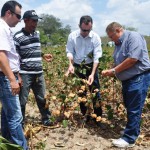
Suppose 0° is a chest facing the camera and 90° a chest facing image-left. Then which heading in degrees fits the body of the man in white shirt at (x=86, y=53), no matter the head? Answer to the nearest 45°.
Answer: approximately 0°

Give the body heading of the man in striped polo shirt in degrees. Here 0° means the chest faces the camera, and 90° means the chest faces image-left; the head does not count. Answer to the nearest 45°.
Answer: approximately 315°

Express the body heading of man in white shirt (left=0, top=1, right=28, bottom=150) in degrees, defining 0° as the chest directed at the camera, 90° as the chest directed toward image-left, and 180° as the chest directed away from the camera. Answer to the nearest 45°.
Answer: approximately 270°

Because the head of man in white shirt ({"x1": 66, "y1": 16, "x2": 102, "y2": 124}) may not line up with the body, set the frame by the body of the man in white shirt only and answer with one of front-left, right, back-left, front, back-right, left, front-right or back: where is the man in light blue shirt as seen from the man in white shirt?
front-left

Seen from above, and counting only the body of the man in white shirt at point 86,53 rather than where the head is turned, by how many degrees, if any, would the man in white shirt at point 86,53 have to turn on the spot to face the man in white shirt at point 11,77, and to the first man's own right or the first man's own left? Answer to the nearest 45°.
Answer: approximately 45° to the first man's own right

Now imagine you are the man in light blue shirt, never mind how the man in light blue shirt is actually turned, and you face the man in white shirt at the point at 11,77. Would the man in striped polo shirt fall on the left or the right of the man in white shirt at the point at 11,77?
right

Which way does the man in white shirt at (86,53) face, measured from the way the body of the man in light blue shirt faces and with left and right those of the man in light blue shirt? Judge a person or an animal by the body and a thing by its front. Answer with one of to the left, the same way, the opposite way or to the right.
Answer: to the left

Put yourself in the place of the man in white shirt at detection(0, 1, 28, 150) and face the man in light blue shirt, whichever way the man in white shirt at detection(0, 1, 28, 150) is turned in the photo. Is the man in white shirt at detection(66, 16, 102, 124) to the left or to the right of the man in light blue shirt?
left

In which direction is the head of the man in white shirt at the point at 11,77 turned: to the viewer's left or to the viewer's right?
to the viewer's right

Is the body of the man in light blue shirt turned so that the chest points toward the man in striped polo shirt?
yes

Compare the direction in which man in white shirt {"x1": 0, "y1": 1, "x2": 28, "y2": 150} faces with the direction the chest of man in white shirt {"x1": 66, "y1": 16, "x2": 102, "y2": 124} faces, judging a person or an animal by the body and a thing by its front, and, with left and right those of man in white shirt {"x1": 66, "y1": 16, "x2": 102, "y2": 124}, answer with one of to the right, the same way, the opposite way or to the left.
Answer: to the left

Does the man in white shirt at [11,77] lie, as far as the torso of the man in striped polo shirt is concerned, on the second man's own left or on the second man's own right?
on the second man's own right

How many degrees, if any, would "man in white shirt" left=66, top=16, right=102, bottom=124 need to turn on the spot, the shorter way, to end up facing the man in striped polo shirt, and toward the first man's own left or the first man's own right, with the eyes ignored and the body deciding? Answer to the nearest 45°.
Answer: approximately 45° to the first man's own right

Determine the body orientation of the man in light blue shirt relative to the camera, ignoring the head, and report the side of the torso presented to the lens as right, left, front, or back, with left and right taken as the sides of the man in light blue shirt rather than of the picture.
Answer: left

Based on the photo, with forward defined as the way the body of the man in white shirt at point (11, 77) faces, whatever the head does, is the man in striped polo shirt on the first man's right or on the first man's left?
on the first man's left
